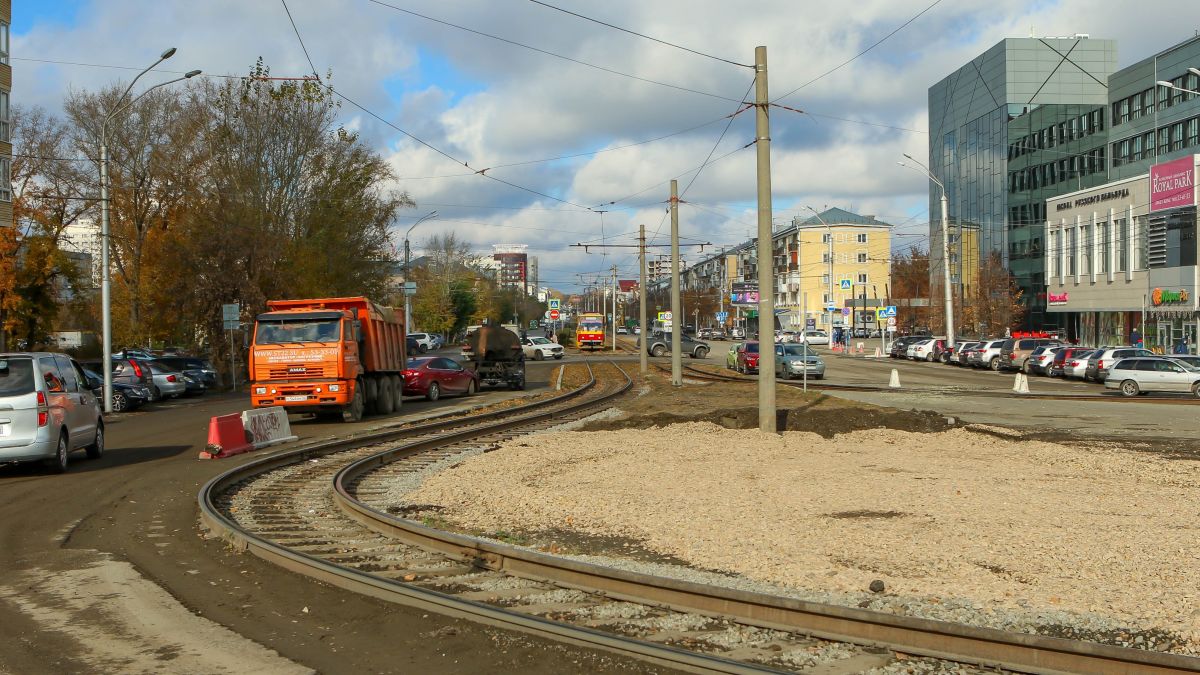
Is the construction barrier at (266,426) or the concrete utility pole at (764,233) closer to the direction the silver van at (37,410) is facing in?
the construction barrier

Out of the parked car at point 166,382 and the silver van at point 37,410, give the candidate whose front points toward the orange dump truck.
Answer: the silver van

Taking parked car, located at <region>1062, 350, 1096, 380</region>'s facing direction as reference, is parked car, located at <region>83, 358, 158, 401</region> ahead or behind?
behind

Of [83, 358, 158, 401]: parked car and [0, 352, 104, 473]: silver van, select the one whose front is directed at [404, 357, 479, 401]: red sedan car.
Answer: the silver van

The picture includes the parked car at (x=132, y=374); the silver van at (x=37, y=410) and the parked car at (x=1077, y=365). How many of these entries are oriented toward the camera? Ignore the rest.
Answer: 0

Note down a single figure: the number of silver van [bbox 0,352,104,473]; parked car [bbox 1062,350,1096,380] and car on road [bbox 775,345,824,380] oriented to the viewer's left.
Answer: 0

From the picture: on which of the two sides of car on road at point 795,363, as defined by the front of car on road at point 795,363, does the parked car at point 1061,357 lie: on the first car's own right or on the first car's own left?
on the first car's own left

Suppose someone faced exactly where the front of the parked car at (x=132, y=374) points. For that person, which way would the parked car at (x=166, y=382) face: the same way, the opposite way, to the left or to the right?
the same way

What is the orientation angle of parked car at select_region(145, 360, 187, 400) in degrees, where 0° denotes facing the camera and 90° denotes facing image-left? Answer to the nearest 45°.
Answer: approximately 135°

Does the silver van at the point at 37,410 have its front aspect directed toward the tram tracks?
no
